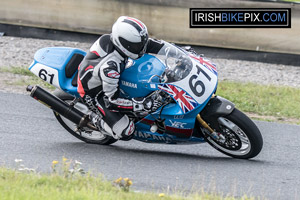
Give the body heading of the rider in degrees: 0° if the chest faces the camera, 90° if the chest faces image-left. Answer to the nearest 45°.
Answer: approximately 315°
